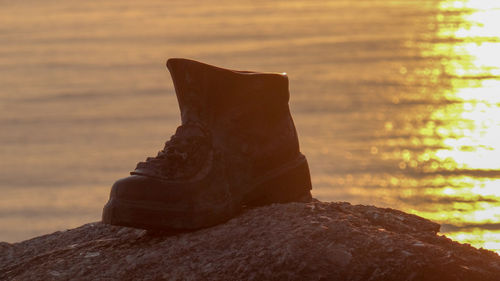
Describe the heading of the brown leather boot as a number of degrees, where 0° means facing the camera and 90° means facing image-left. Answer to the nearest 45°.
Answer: approximately 45°
